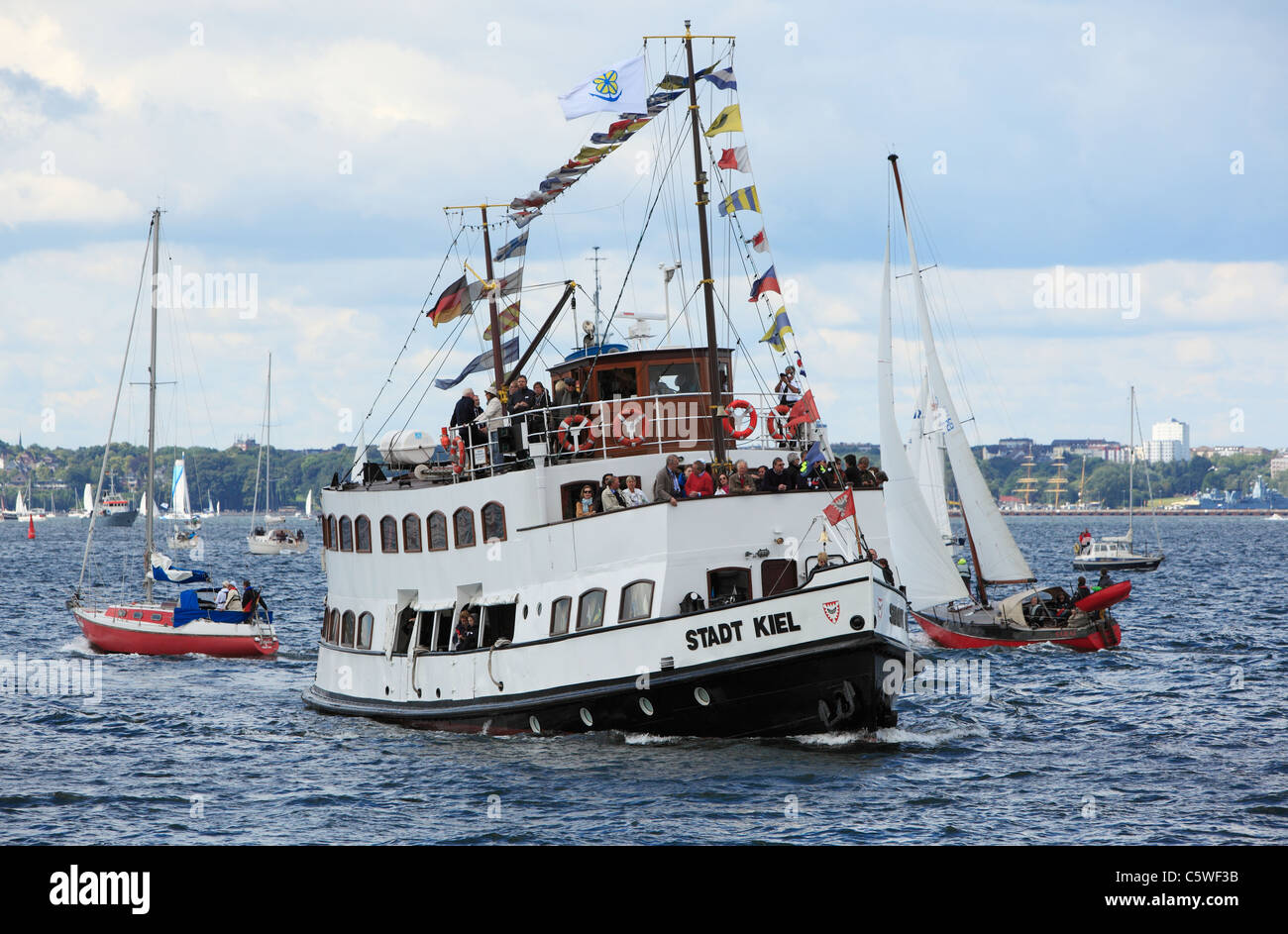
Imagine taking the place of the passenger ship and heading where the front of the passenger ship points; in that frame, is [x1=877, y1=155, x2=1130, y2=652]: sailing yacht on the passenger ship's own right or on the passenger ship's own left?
on the passenger ship's own left

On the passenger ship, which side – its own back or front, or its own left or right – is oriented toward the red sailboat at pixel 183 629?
back

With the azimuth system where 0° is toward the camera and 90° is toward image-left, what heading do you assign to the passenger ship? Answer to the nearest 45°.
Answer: approximately 315°
